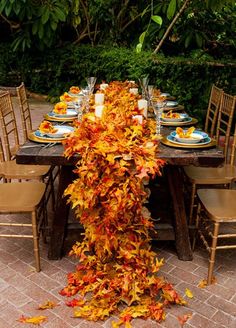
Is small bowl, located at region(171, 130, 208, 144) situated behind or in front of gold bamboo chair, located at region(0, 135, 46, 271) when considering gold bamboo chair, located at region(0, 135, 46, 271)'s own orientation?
in front

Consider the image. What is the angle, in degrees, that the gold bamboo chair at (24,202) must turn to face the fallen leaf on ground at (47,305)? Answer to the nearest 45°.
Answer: approximately 90° to its right

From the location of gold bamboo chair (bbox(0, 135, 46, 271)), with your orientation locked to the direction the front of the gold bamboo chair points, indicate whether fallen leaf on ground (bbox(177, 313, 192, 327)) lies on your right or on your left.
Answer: on your right

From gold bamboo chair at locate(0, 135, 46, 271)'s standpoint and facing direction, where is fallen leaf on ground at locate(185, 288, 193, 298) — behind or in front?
in front

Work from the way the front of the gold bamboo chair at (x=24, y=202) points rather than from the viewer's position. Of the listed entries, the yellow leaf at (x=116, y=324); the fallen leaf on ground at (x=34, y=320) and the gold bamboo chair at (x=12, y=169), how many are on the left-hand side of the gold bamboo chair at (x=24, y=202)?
1

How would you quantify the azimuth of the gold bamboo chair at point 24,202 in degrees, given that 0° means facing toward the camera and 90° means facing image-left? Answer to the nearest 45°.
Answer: approximately 270°

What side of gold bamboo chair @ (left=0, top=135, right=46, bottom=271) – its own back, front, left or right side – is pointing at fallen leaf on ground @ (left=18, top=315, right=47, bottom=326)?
right

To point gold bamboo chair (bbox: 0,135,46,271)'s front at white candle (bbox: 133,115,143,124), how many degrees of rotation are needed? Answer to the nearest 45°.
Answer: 0° — it already faces it

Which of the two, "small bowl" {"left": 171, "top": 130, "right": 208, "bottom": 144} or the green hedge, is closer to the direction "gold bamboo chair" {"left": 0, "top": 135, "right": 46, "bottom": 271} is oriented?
the small bowl

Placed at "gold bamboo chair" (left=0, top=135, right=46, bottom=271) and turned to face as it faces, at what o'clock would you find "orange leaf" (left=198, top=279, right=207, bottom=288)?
The orange leaf is roughly at 1 o'clock from the gold bamboo chair.

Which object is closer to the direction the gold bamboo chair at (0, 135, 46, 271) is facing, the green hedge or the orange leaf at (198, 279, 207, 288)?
the orange leaf
